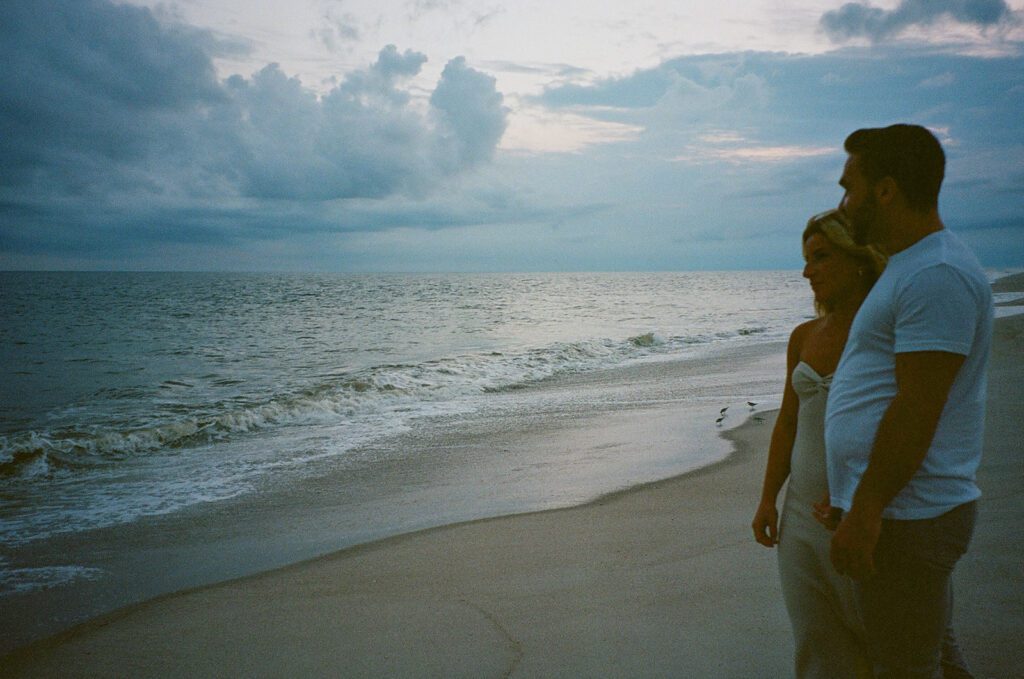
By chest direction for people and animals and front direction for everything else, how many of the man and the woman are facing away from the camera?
0

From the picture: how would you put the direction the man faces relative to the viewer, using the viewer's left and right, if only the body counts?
facing to the left of the viewer

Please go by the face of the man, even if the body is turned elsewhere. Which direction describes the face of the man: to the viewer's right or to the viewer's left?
to the viewer's left

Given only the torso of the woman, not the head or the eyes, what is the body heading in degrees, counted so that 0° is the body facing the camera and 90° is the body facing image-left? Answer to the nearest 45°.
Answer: approximately 45°

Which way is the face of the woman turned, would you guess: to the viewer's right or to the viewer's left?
to the viewer's left
